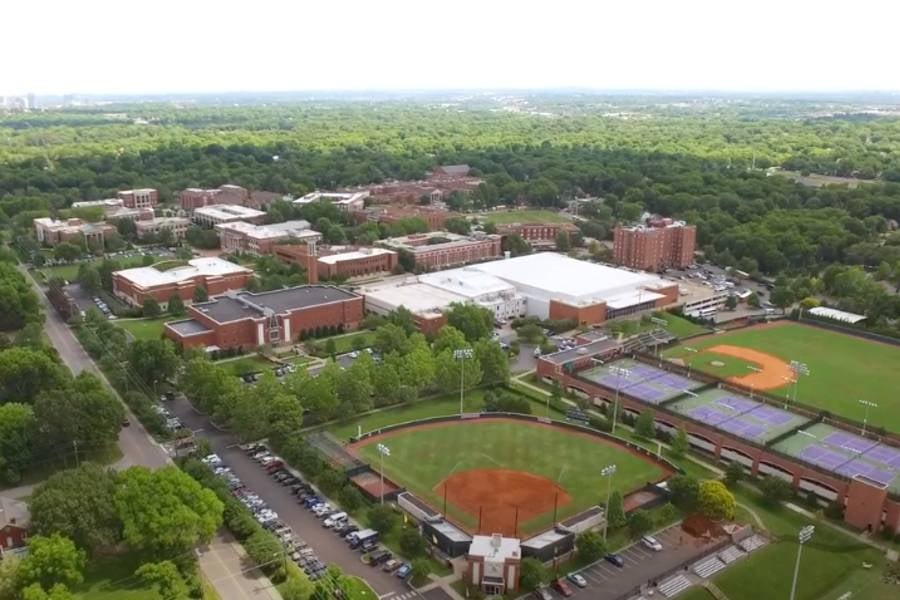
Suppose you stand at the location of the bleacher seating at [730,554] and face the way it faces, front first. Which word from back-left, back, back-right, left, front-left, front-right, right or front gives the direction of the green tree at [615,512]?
back-right

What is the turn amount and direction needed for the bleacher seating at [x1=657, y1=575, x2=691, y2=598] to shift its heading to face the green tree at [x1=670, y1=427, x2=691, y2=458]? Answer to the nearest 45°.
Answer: approximately 135° to its left

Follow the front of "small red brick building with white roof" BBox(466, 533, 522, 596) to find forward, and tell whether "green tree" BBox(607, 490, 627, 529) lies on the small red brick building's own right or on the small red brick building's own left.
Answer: on the small red brick building's own left

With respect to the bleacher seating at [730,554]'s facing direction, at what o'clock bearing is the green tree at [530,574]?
The green tree is roughly at 3 o'clock from the bleacher seating.

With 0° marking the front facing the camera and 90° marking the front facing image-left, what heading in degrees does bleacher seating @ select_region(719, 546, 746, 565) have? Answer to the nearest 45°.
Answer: approximately 315°

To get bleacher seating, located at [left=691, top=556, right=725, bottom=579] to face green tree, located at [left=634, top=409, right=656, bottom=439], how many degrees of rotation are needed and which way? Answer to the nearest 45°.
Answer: approximately 135° to its left

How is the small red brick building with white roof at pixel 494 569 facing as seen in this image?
toward the camera

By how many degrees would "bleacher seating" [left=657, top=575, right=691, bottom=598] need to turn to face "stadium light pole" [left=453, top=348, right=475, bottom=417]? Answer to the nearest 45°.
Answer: approximately 180°

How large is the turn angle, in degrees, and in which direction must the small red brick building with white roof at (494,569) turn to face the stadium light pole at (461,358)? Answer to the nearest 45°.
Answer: approximately 180°

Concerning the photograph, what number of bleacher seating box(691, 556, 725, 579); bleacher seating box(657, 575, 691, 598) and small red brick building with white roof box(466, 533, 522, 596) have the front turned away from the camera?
0

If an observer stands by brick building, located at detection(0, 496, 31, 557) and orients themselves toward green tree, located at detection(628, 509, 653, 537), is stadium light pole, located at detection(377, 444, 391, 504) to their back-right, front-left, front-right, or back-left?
front-left

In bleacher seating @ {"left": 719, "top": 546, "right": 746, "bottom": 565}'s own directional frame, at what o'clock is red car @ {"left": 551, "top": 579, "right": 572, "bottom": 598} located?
The red car is roughly at 3 o'clock from the bleacher seating.

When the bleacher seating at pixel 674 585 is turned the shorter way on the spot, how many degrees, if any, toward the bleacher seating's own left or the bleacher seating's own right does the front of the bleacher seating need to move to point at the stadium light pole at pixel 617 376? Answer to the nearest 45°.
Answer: approximately 135° to the bleacher seating's own left

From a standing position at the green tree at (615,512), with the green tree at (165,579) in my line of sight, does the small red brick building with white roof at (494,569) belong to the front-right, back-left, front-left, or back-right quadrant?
front-left

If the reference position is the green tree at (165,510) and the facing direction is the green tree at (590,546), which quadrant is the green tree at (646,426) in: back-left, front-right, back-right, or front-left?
front-left

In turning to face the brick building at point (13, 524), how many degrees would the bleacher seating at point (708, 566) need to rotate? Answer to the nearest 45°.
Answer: approximately 135° to its right

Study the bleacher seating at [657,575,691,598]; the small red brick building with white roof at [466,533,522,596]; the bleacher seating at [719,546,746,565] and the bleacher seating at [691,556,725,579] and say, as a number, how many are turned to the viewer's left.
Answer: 0
